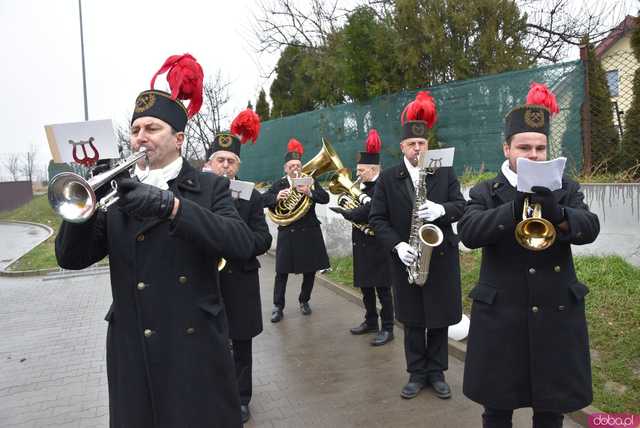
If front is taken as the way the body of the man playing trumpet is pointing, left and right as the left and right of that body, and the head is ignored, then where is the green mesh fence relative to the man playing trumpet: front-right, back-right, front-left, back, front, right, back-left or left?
back

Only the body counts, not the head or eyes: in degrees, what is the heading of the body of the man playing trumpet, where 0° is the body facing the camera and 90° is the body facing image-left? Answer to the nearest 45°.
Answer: approximately 0°

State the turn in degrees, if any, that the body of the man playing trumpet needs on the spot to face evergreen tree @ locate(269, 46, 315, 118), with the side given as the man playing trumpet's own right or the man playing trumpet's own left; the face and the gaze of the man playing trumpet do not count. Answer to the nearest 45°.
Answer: approximately 135° to the man playing trumpet's own right

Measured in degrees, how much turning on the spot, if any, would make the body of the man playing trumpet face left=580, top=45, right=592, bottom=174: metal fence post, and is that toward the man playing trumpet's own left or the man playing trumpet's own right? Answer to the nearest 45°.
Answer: approximately 180°

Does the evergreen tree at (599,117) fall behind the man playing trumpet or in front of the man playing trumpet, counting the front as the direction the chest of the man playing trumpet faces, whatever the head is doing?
behind

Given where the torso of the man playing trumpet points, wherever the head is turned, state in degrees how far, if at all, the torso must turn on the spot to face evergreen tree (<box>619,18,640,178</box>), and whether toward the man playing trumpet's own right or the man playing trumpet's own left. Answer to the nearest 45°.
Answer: approximately 180°
